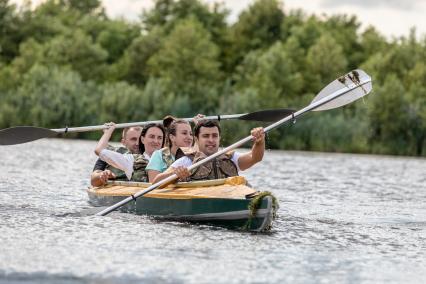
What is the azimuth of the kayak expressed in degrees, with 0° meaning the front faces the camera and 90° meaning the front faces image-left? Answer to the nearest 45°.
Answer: approximately 315°

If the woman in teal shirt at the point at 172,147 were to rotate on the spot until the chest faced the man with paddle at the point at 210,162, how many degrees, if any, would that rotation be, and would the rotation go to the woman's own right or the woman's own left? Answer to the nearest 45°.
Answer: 0° — they already face them

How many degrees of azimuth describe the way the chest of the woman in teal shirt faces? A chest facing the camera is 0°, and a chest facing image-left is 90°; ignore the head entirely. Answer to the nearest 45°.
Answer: approximately 315°
